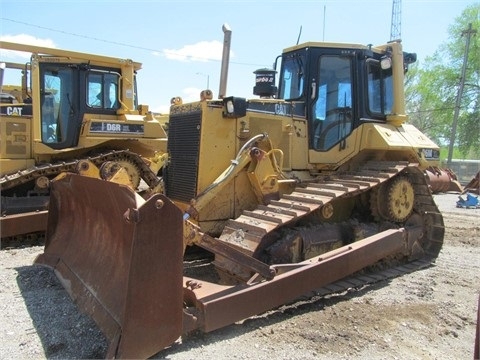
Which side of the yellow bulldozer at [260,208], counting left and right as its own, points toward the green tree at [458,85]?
back

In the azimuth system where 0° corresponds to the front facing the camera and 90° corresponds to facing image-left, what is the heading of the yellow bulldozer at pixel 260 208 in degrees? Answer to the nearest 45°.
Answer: approximately 45°

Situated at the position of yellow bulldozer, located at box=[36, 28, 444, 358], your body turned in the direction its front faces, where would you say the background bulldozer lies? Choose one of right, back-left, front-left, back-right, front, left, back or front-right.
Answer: right
